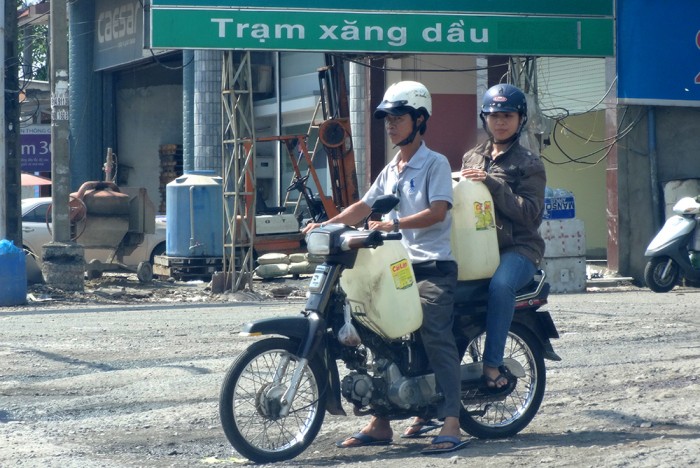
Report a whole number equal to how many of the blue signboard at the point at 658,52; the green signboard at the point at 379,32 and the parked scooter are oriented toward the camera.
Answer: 2

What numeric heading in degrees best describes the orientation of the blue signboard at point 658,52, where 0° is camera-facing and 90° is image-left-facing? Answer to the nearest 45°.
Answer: approximately 0°

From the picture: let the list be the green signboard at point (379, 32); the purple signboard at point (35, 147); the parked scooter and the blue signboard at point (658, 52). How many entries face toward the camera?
3

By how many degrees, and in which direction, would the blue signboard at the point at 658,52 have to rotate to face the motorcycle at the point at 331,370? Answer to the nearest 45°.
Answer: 0° — it already faces it
